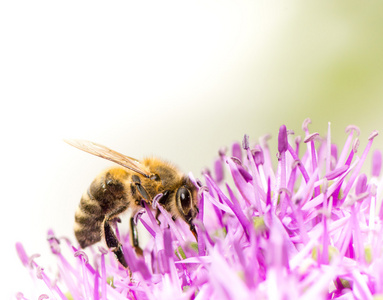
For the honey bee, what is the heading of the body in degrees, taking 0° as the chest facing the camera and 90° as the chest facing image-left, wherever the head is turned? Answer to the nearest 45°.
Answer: approximately 270°
